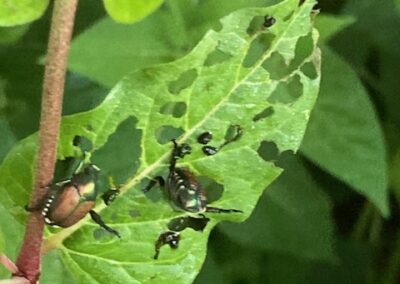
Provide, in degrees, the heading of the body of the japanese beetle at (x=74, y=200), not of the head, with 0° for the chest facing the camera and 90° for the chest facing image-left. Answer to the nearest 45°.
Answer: approximately 225°

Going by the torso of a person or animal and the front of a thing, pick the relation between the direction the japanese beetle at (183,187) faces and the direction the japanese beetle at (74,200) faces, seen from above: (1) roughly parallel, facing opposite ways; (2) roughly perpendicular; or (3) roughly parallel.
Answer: roughly perpendicular
